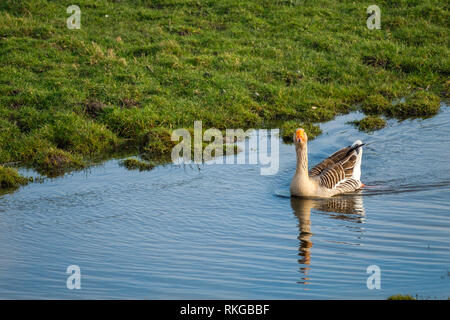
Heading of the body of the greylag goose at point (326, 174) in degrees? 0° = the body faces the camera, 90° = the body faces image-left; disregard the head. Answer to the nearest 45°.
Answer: approximately 45°
